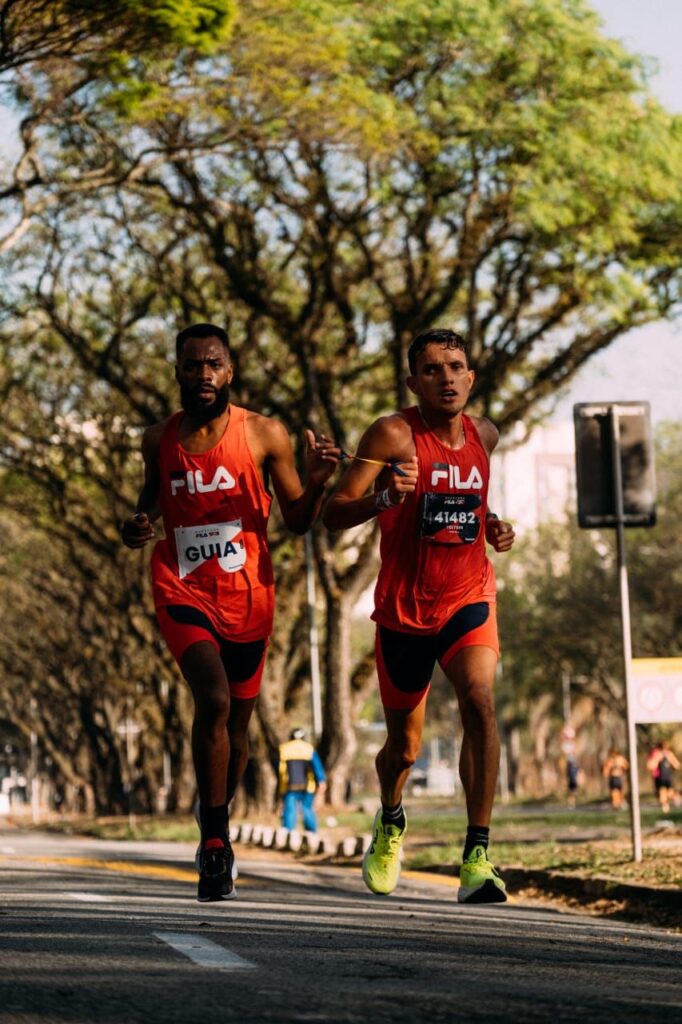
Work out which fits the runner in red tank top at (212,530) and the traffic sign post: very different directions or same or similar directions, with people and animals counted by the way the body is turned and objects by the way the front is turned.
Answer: very different directions

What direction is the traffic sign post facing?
away from the camera

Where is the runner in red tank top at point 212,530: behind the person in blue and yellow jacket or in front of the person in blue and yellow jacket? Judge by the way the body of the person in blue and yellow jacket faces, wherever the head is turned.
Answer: behind

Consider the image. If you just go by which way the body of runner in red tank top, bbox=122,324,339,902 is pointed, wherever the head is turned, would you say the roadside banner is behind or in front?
behind

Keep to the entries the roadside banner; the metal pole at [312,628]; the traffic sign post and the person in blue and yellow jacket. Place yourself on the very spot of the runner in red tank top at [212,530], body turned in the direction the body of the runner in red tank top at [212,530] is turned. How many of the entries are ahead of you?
0

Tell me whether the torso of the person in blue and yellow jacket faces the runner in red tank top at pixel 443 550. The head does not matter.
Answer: no

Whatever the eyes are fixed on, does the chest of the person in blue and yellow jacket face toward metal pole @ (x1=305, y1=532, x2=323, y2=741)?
yes

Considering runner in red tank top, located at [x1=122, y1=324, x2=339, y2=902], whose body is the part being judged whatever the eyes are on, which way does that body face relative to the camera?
toward the camera

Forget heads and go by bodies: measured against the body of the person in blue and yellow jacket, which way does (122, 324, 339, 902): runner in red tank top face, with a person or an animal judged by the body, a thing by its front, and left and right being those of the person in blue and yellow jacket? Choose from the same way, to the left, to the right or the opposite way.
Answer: the opposite way

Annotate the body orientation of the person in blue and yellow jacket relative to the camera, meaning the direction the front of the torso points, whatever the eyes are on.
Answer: away from the camera

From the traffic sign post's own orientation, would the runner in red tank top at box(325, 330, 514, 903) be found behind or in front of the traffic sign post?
behind

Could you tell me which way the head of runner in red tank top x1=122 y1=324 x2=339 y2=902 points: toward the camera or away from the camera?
toward the camera

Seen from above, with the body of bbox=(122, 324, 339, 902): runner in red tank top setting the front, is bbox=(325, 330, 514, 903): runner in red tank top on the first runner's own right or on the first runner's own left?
on the first runner's own left

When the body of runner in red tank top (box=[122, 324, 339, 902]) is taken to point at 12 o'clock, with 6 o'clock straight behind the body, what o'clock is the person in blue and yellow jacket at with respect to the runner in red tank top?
The person in blue and yellow jacket is roughly at 6 o'clock from the runner in red tank top.
